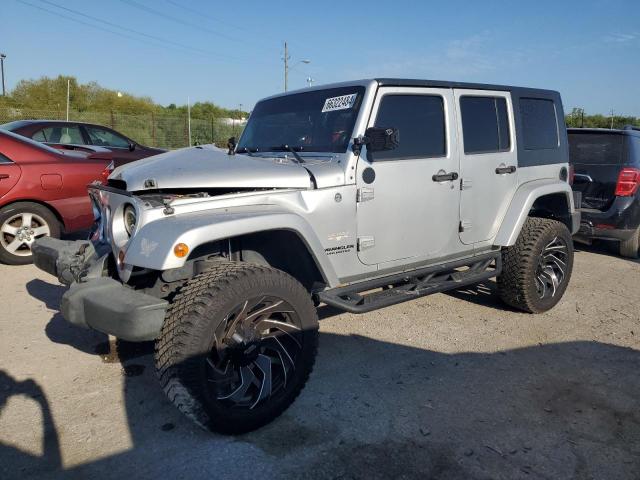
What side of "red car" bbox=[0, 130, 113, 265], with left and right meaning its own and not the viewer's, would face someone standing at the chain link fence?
right

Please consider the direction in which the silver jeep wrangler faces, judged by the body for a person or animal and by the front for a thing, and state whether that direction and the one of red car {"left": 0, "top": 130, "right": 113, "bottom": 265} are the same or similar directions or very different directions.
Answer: same or similar directions

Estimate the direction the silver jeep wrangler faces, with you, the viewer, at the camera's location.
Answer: facing the viewer and to the left of the viewer

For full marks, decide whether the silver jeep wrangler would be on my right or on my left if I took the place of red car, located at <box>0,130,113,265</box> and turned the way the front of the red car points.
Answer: on my left

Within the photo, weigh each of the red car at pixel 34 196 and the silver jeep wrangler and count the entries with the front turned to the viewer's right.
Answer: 0

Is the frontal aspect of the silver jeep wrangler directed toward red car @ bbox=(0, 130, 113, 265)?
no

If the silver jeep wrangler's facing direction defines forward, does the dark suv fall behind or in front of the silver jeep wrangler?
behind

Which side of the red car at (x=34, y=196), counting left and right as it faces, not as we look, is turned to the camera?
left

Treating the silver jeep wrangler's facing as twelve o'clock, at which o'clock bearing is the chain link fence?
The chain link fence is roughly at 4 o'clock from the silver jeep wrangler.
